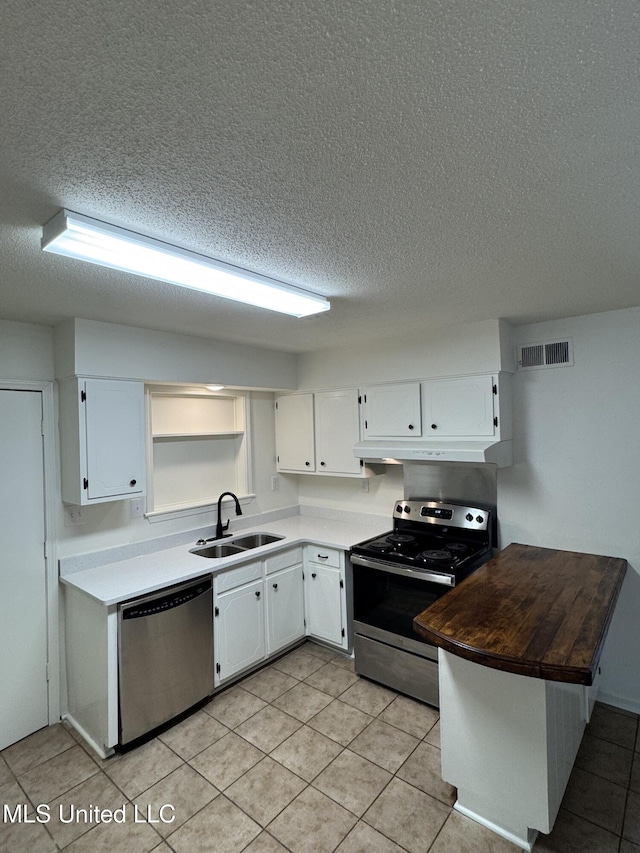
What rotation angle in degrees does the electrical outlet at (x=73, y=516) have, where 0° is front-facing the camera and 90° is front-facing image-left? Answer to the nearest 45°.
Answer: approximately 315°

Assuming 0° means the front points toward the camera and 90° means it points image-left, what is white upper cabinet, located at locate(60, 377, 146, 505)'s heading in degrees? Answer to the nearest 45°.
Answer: approximately 315°

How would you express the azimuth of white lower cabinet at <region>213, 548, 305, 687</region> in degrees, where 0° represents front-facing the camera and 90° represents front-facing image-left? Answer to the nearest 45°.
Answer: approximately 315°

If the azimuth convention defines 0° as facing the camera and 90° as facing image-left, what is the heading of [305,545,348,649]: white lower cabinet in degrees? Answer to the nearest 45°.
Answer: approximately 45°

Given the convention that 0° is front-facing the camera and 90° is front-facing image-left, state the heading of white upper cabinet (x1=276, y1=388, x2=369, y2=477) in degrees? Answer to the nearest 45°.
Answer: approximately 45°
